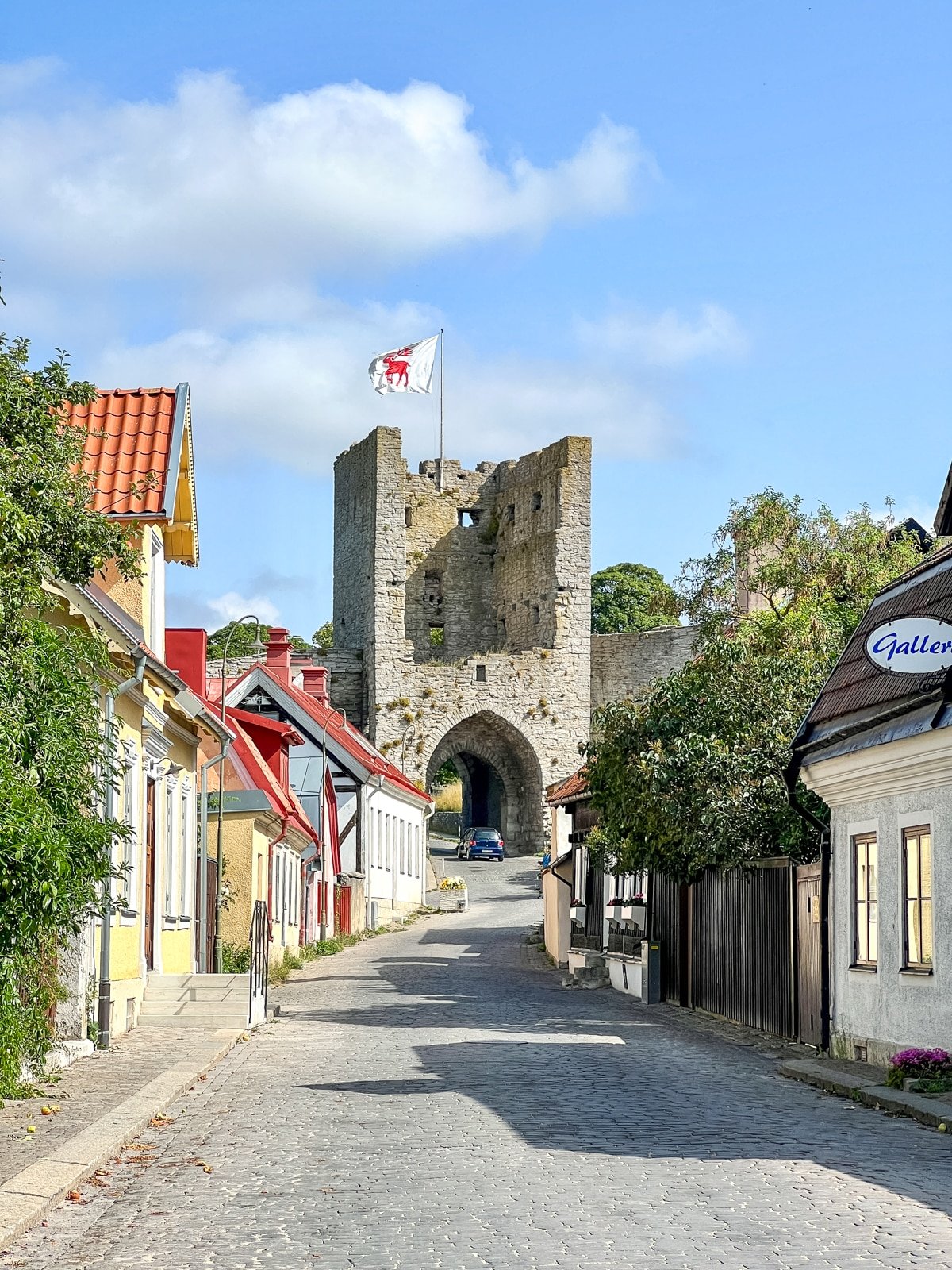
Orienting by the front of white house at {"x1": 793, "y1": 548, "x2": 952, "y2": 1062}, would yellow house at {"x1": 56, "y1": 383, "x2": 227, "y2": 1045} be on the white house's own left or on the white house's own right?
on the white house's own right

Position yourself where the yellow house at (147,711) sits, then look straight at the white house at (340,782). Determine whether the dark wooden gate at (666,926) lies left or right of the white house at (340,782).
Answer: right

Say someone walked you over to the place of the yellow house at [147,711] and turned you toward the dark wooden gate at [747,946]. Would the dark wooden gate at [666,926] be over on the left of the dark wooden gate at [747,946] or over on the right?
left

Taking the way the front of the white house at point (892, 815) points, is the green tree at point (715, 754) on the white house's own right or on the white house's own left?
on the white house's own right

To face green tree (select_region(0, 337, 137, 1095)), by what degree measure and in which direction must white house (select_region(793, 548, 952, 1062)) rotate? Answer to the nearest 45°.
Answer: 0° — it already faces it

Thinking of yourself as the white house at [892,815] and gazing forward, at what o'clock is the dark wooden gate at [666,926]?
The dark wooden gate is roughly at 4 o'clock from the white house.

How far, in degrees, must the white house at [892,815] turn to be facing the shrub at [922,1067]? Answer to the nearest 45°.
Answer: approximately 45° to its left

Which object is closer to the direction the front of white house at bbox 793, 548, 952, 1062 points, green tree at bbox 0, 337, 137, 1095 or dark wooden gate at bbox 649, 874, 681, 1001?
the green tree

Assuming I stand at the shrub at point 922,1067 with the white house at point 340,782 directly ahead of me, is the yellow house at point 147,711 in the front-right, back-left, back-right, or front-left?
front-left
